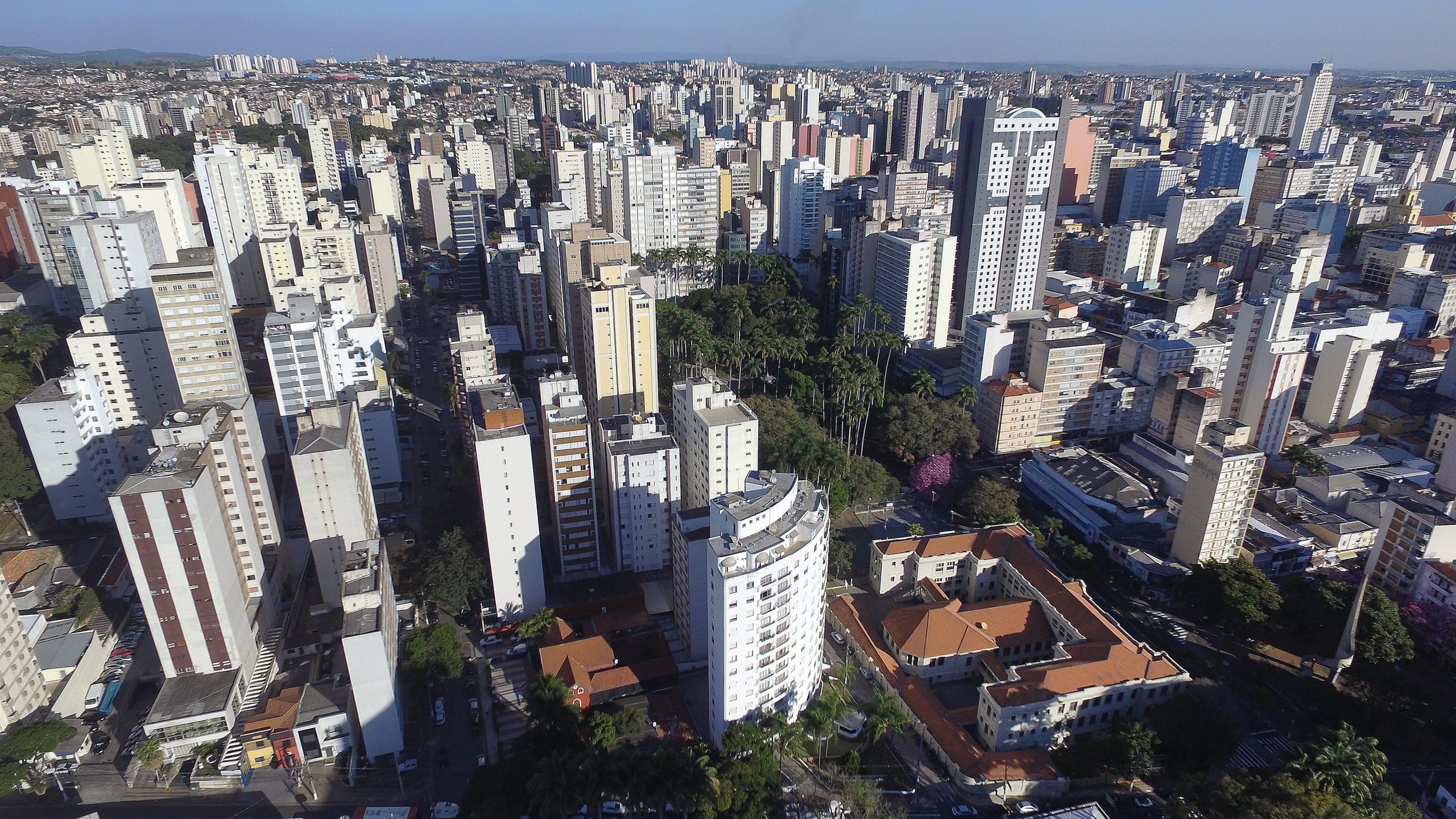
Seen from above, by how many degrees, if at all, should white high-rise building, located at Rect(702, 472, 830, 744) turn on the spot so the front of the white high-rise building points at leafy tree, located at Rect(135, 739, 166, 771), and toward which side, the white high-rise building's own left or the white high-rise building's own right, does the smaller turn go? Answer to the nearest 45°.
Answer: approximately 135° to the white high-rise building's own right

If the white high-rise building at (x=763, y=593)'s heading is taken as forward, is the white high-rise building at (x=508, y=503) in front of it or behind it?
behind

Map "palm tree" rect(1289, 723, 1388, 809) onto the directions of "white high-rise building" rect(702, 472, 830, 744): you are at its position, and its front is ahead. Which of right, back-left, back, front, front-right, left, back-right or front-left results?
front-left

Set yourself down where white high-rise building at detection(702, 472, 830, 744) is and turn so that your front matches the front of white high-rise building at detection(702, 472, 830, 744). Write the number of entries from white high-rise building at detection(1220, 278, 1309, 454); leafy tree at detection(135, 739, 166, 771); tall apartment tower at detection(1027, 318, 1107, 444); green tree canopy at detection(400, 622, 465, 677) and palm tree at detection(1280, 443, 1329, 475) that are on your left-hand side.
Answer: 3

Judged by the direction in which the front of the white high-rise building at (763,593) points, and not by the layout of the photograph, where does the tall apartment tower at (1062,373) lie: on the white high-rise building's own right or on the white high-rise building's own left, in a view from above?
on the white high-rise building's own left

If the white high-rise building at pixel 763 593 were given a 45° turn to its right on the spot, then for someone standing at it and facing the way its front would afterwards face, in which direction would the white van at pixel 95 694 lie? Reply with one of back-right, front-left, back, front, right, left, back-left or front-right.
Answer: right

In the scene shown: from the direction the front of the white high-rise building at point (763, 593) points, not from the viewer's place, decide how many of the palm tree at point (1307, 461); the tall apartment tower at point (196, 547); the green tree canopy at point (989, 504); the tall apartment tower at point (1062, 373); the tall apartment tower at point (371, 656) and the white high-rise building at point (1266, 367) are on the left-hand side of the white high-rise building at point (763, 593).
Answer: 4

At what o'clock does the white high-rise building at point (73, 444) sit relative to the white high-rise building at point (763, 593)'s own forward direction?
the white high-rise building at point (73, 444) is roughly at 5 o'clock from the white high-rise building at point (763, 593).

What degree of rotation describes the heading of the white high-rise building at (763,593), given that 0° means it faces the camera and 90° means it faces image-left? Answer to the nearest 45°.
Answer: approximately 315°

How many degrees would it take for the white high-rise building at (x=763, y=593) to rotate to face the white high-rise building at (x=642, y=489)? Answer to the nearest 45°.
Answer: approximately 180°

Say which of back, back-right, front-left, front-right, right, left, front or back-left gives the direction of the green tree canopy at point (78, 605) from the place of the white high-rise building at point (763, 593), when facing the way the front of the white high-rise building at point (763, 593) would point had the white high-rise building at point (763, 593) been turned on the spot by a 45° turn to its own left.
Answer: back

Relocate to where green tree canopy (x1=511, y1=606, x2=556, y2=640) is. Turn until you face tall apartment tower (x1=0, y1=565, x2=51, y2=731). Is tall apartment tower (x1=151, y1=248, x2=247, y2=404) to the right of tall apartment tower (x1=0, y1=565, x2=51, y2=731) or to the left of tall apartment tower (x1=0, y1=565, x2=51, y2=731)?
right

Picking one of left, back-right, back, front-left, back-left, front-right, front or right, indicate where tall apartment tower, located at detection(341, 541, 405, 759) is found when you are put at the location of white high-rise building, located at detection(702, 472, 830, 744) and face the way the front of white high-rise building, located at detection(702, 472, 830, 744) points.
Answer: back-right

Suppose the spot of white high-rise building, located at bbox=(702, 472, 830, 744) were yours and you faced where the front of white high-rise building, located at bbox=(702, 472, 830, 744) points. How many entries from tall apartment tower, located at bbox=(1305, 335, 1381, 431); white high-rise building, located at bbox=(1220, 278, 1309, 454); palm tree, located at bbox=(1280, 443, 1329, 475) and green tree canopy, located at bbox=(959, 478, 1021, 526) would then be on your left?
4

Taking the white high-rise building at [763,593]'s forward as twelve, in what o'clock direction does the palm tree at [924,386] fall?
The palm tree is roughly at 8 o'clock from the white high-rise building.
